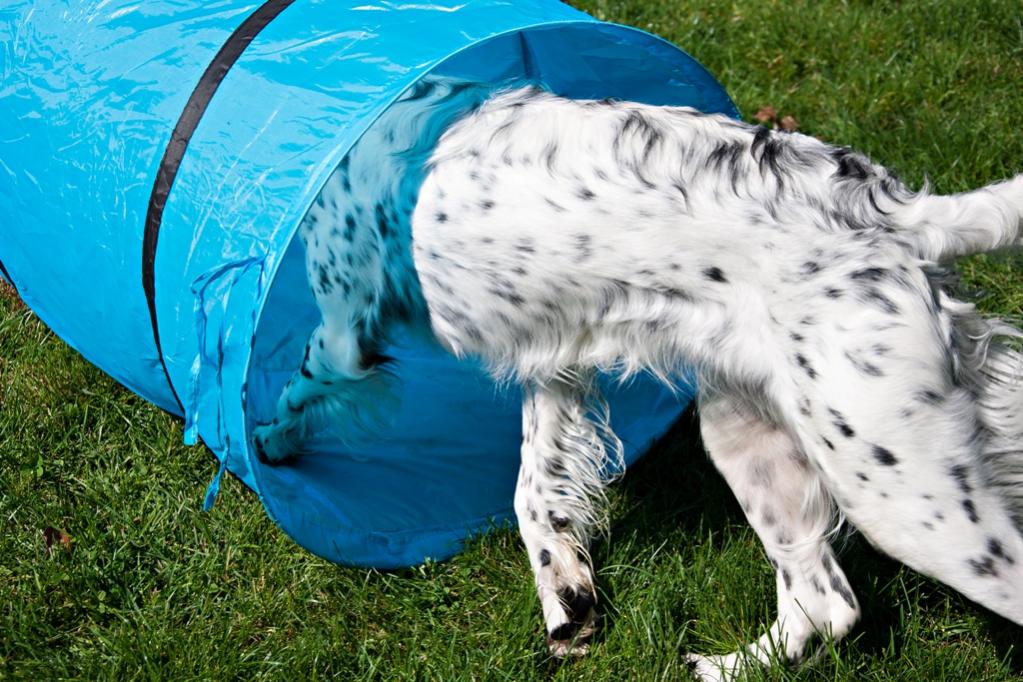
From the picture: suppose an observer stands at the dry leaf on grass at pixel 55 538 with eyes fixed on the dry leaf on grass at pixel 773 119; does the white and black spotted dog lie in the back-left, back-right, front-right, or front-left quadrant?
front-right

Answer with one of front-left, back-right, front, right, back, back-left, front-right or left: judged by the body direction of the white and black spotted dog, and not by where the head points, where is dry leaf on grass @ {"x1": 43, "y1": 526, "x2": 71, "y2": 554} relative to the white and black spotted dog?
front

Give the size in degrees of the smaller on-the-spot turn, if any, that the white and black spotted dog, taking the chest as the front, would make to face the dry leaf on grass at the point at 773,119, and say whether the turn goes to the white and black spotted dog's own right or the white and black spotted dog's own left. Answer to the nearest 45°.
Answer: approximately 90° to the white and black spotted dog's own right

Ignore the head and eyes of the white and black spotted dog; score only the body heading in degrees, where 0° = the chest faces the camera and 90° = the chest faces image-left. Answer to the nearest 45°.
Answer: approximately 90°

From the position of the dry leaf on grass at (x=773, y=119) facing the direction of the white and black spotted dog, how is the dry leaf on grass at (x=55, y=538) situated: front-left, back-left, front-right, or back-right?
front-right

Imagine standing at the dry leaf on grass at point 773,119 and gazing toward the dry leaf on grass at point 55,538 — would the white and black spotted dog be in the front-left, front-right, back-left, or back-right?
front-left
